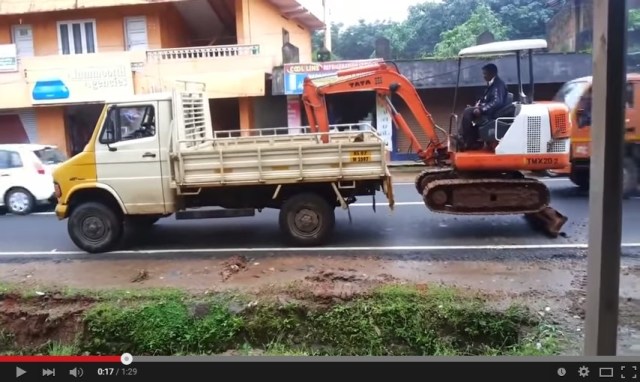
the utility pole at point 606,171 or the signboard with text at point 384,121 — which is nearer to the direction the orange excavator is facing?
the signboard with text

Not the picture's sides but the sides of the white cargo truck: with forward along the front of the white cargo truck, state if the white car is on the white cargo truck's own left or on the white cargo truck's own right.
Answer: on the white cargo truck's own right

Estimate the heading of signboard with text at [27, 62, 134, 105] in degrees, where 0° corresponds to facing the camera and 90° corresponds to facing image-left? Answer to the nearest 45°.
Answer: approximately 0°

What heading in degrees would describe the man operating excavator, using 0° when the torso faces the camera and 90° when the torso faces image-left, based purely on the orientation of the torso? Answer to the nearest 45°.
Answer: approximately 90°

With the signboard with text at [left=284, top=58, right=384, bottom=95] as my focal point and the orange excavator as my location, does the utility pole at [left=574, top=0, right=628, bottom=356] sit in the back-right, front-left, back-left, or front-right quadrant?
back-left

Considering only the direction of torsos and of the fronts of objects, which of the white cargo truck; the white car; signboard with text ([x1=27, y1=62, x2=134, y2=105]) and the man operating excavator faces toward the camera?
the signboard with text

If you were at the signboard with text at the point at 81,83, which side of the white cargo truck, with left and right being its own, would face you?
right

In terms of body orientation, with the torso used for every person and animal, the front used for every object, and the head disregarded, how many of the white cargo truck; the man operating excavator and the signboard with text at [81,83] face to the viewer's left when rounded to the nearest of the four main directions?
2

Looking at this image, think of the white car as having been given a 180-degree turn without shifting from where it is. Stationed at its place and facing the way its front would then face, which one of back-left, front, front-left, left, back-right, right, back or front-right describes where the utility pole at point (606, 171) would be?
front-right

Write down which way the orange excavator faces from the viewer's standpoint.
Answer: facing to the left of the viewer

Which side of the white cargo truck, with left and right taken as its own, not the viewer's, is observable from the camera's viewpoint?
left
